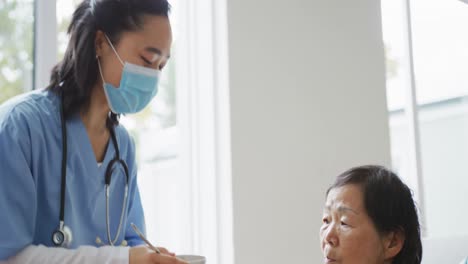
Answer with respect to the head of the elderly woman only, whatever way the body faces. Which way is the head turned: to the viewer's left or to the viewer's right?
to the viewer's left

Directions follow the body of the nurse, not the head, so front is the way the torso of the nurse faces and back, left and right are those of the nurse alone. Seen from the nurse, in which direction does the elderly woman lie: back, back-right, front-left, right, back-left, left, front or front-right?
front-left

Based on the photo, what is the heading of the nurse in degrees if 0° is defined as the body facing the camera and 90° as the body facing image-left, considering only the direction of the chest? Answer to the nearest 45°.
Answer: approximately 315°

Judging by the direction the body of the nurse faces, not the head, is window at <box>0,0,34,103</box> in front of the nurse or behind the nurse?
behind
